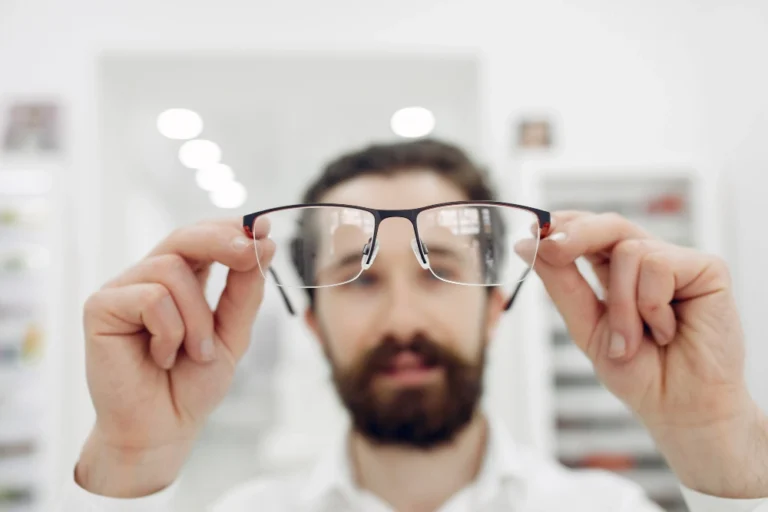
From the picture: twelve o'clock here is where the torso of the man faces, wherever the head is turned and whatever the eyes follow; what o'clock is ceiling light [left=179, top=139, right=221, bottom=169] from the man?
The ceiling light is roughly at 5 o'clock from the man.

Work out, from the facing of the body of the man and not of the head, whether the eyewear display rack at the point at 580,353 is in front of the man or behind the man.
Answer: behind

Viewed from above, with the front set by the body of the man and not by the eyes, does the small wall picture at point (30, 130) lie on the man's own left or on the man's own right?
on the man's own right

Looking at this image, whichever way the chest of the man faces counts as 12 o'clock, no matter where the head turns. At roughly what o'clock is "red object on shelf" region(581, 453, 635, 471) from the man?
The red object on shelf is roughly at 7 o'clock from the man.

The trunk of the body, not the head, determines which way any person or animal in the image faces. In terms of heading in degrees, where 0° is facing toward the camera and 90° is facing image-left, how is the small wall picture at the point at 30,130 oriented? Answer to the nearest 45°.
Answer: approximately 0°

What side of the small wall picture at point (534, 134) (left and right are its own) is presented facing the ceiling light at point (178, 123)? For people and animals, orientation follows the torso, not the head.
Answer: right

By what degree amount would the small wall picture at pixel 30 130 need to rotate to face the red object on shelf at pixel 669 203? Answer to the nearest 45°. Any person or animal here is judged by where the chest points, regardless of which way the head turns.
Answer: approximately 45° to its left

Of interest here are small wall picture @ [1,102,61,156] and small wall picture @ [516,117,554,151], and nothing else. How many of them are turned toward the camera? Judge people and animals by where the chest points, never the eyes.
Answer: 2

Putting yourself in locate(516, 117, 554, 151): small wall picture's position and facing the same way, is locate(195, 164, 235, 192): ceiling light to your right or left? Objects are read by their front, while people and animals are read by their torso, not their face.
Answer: on your right
